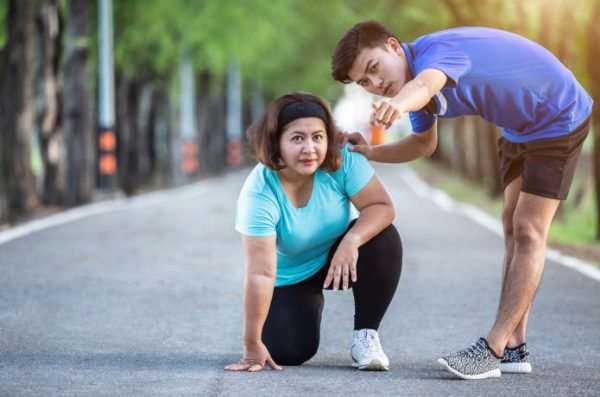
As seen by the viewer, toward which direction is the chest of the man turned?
to the viewer's left

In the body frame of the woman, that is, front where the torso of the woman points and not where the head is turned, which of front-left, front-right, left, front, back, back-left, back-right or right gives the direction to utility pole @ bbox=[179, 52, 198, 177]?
back

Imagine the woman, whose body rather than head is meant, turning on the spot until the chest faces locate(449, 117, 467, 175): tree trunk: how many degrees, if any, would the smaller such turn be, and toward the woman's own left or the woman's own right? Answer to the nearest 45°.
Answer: approximately 180°

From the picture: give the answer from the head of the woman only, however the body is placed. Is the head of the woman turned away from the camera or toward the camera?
toward the camera

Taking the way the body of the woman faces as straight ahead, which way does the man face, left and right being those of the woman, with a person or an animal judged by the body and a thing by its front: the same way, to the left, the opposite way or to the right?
to the right

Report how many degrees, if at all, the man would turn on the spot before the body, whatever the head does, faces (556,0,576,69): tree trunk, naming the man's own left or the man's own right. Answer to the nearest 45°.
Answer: approximately 90° to the man's own right

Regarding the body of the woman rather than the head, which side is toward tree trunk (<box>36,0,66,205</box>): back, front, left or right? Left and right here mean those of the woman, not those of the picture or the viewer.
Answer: back

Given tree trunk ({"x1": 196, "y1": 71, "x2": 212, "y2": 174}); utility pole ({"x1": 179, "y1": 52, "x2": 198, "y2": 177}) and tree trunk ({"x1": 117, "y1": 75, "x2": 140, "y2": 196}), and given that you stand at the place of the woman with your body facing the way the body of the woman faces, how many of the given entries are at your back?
3

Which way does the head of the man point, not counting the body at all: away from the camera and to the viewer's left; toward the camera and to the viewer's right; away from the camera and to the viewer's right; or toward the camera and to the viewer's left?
toward the camera and to the viewer's left

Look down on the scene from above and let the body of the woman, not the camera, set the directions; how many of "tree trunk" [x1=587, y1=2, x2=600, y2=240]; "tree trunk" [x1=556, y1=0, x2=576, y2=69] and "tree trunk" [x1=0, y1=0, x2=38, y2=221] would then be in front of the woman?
0

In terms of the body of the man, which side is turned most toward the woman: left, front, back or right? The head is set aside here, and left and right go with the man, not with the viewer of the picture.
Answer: front

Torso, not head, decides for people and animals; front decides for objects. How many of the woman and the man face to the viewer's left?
1

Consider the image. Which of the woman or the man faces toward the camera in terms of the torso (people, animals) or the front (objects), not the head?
the woman

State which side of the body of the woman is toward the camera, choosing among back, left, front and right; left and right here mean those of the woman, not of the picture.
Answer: front

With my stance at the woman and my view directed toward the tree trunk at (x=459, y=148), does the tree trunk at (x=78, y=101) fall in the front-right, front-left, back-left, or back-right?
front-left
